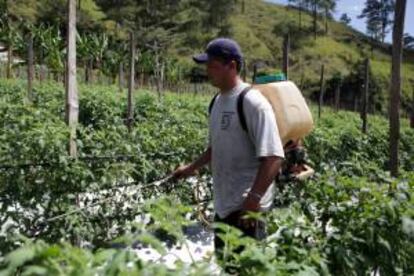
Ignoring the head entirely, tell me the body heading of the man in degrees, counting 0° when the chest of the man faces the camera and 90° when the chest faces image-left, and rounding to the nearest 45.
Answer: approximately 45°

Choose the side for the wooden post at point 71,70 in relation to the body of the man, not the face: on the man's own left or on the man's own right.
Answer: on the man's own right

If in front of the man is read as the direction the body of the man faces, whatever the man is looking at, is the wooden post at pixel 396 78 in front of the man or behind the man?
behind

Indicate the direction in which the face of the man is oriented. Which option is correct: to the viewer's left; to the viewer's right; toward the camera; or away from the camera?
to the viewer's left

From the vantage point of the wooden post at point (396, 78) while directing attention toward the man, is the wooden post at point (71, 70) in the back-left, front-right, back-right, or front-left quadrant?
front-right
